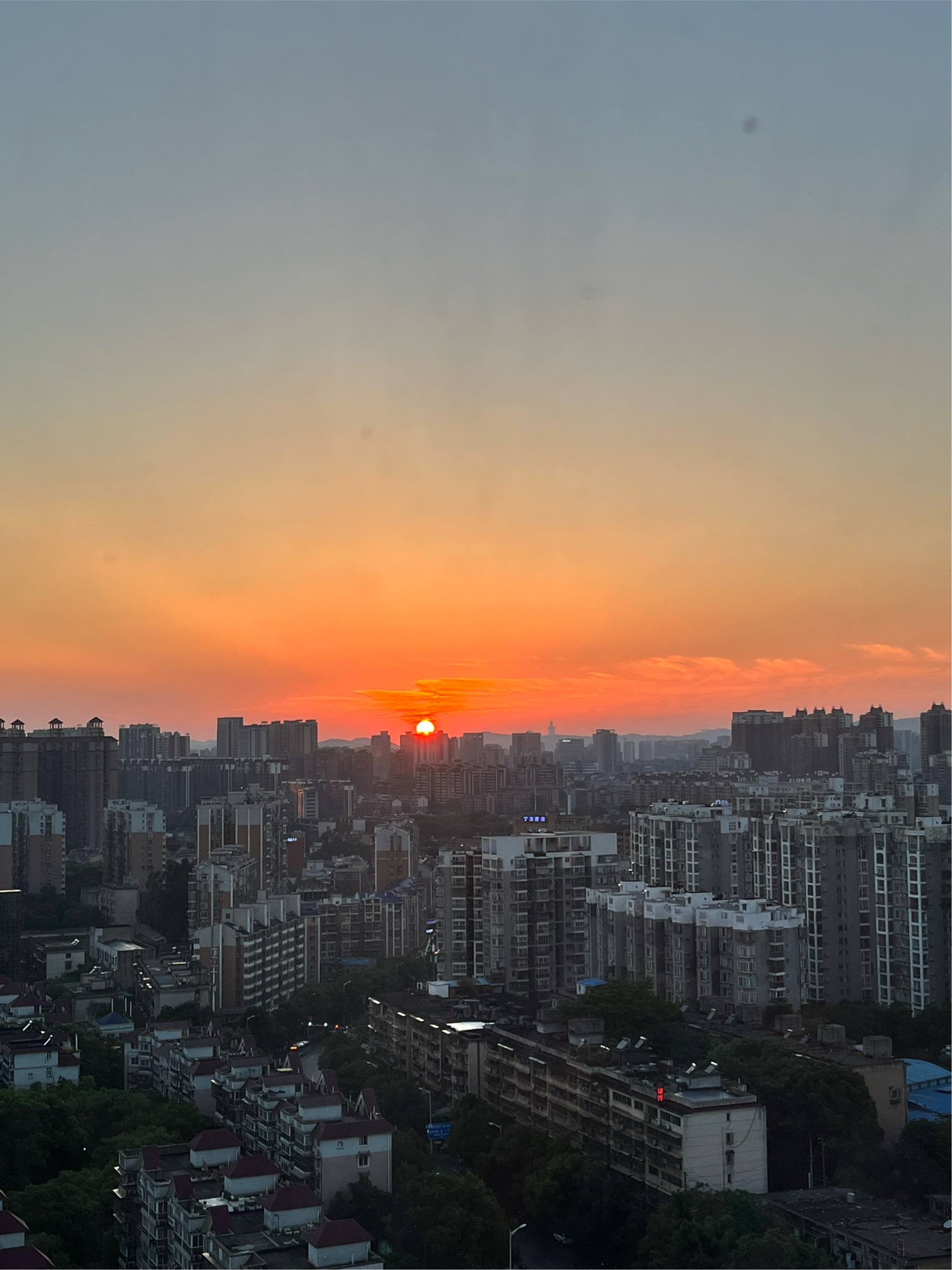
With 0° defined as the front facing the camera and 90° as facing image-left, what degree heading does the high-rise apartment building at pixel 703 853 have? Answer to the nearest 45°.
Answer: approximately 45°

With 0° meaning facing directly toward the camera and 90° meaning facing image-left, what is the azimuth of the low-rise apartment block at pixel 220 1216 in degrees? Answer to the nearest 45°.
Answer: approximately 45°

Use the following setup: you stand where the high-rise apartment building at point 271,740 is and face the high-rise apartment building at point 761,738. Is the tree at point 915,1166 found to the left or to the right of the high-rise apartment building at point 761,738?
right

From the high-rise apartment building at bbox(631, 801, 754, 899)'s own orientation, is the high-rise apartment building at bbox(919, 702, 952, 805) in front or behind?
behind

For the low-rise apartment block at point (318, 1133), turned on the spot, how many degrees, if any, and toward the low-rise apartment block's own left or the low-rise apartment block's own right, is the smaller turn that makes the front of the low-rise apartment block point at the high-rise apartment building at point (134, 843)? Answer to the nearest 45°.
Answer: approximately 135° to the low-rise apartment block's own right

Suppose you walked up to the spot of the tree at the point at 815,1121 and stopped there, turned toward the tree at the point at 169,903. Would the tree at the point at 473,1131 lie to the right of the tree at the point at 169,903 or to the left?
left

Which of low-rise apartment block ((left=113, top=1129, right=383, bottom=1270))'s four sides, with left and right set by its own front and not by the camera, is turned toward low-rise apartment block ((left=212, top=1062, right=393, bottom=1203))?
back
